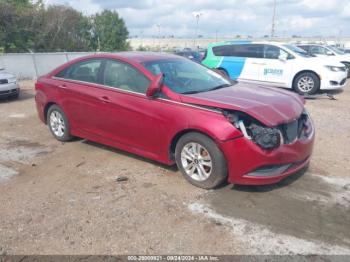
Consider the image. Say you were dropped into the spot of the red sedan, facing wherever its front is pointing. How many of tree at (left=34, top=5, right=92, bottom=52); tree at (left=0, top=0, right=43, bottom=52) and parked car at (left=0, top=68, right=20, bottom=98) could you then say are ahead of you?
0

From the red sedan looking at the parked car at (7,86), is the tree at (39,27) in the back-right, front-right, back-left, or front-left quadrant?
front-right

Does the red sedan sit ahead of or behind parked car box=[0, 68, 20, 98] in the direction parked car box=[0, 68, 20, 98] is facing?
ahead

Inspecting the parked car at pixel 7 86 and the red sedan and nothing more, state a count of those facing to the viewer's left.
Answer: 0

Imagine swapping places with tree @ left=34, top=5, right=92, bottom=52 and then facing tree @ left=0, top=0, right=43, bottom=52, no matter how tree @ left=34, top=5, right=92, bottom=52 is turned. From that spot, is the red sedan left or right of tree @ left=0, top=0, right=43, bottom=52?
left

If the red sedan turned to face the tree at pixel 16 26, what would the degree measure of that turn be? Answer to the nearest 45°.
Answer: approximately 180°

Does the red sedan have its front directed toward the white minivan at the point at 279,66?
no

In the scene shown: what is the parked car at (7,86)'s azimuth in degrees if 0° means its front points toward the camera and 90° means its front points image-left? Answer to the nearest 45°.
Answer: approximately 315°

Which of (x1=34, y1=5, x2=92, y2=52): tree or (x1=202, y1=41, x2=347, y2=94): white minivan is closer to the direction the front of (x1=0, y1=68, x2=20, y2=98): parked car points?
the white minivan

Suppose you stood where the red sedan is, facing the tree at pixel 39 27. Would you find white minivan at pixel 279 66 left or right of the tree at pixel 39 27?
right

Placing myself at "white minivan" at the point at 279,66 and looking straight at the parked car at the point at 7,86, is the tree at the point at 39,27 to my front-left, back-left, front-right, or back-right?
front-right

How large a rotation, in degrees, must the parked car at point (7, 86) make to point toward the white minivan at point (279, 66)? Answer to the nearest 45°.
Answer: approximately 45° to its left

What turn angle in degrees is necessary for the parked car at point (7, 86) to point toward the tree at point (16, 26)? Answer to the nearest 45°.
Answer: approximately 135° to its left

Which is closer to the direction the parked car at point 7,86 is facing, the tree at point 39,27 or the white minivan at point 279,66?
the white minivan

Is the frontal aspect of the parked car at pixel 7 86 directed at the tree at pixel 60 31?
no

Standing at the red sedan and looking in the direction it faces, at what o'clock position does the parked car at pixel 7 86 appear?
The parked car is roughly at 6 o'clock from the red sedan.

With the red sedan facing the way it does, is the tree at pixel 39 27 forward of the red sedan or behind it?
behind
